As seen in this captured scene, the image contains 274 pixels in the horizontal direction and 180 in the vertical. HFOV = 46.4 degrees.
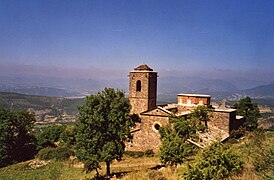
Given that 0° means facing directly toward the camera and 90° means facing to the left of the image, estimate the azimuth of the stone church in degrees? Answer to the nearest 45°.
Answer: approximately 45°

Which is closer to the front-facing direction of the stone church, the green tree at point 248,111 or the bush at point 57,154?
the bush

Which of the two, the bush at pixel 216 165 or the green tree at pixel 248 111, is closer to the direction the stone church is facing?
the bush

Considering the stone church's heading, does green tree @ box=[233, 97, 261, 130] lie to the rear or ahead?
to the rear
